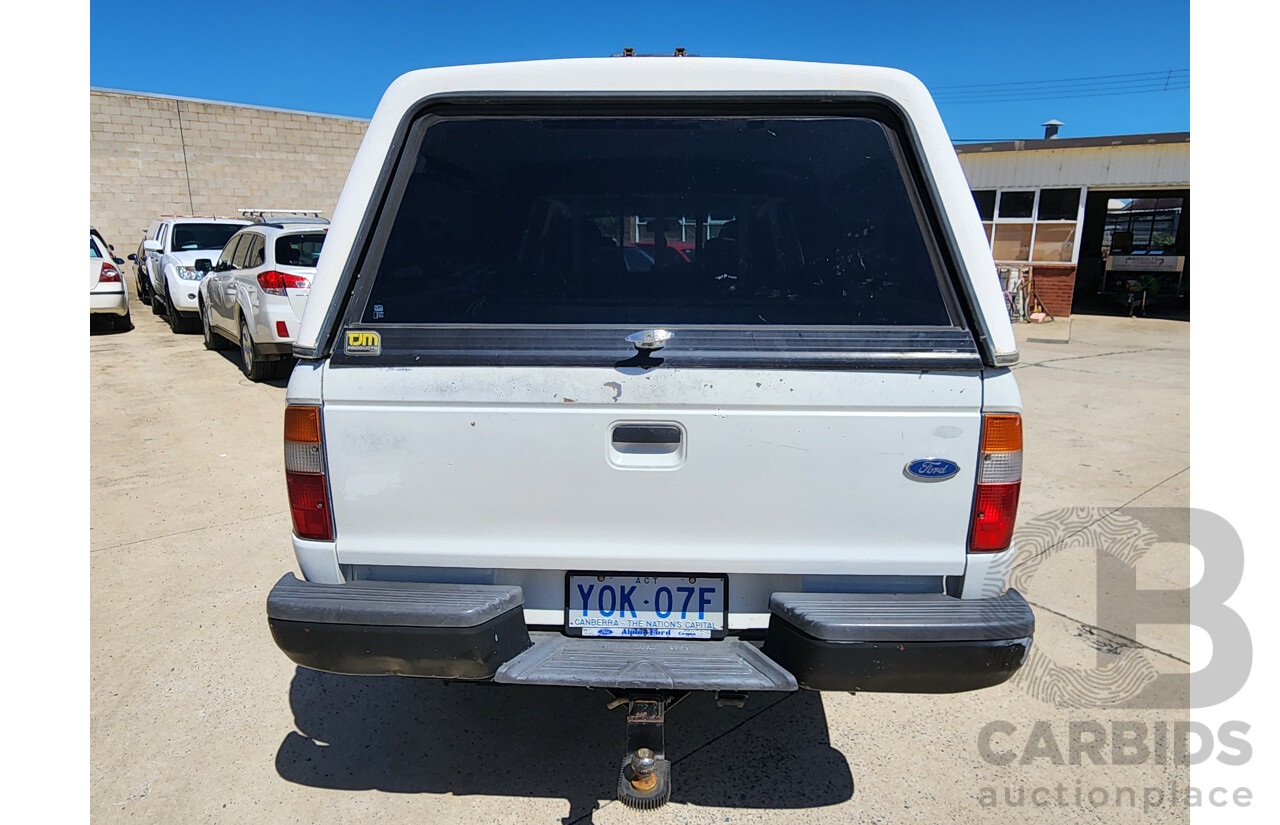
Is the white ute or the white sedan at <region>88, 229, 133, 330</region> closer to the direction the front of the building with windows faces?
the white ute

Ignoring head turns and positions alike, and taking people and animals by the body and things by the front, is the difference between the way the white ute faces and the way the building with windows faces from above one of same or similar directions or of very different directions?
very different directions

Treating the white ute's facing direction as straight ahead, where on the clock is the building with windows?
The building with windows is roughly at 1 o'clock from the white ute.

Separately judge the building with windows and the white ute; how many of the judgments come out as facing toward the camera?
1

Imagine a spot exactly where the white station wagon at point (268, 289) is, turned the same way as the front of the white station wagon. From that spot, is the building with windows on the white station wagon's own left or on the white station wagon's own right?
on the white station wagon's own right

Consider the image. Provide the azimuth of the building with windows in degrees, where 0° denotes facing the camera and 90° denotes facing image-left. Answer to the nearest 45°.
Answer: approximately 0°

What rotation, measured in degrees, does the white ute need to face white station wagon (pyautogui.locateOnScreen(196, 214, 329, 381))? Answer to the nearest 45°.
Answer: approximately 45° to its left

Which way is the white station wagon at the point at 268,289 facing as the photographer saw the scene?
facing away from the viewer and to the left of the viewer

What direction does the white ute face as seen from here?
away from the camera
